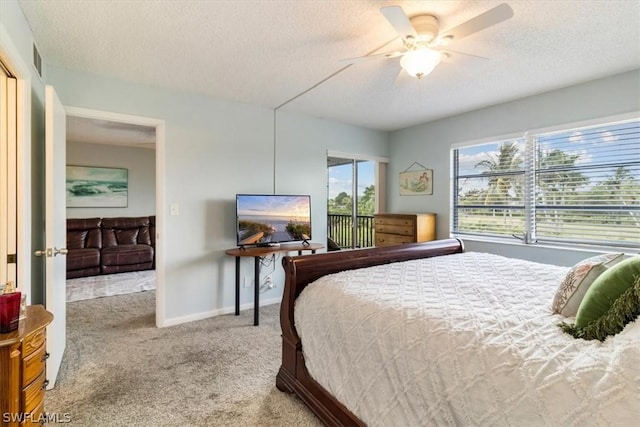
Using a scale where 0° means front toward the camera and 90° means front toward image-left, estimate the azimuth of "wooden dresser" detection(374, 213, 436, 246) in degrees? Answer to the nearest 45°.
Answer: approximately 45°

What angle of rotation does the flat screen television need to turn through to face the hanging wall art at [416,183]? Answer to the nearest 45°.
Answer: approximately 45° to its left

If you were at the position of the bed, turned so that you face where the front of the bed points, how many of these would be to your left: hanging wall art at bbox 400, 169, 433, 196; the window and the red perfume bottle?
1

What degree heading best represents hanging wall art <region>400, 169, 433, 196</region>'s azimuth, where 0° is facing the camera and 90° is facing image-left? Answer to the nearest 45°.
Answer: approximately 45°

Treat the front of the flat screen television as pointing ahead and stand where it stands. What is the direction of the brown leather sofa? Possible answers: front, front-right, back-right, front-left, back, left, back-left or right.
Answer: back

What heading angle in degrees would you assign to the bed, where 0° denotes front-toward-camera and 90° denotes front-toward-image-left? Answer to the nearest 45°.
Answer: approximately 135°

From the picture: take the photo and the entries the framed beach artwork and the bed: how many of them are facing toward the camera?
1

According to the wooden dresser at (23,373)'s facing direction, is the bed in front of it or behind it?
in front

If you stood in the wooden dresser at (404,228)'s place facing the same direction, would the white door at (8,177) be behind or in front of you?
in front

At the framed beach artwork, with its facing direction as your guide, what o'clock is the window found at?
The window is roughly at 11 o'clock from the framed beach artwork.
